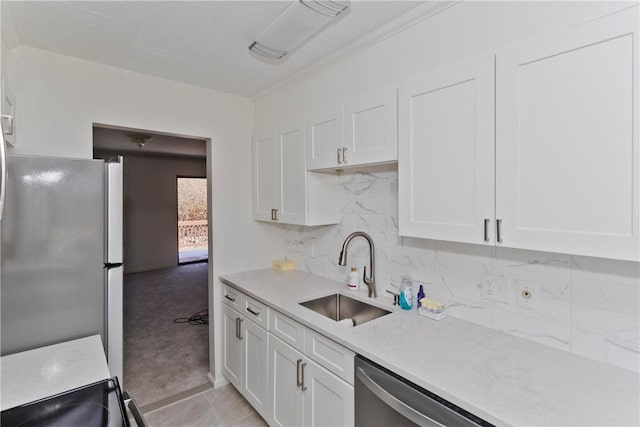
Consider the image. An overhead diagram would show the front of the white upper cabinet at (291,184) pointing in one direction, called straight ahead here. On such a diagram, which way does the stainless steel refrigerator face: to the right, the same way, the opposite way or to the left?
the opposite way

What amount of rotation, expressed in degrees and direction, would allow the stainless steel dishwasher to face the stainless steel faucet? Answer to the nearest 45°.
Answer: approximately 135° to its right

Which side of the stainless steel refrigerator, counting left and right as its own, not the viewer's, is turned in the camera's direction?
right

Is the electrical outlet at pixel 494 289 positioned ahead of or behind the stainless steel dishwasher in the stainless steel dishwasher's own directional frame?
behind

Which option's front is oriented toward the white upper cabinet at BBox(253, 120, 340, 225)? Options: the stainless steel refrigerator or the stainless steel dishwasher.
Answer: the stainless steel refrigerator

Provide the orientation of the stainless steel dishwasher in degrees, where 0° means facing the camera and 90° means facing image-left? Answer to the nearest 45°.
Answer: approximately 45°

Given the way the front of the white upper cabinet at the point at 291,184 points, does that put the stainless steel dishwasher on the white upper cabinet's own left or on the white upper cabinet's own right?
on the white upper cabinet's own left

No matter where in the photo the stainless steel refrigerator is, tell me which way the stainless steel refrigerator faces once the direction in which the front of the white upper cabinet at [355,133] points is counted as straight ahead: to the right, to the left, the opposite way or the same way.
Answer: the opposite way
